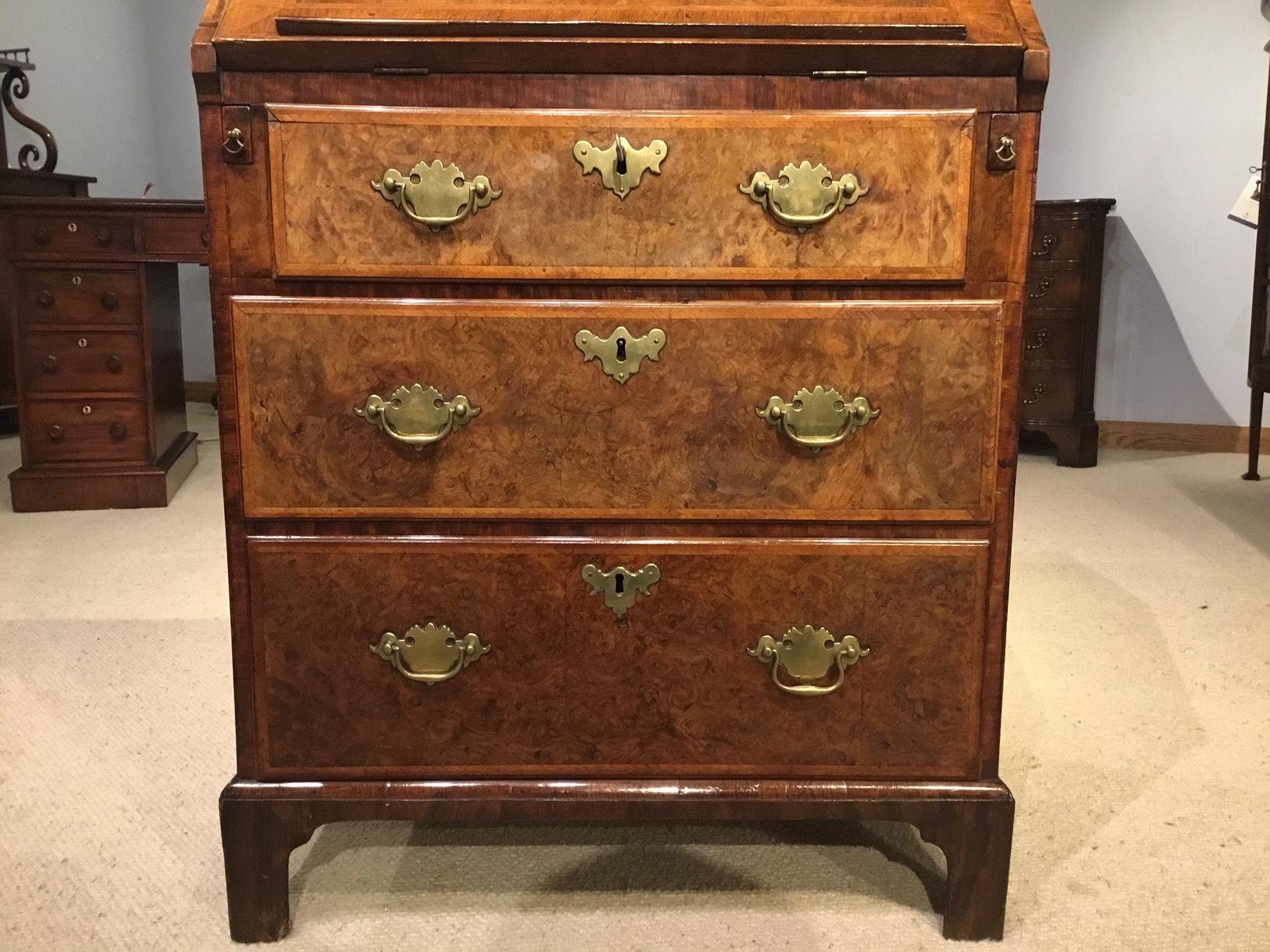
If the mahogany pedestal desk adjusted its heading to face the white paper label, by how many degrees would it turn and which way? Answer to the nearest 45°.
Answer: approximately 90° to its left

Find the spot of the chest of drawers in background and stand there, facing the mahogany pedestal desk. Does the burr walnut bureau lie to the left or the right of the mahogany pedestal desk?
left

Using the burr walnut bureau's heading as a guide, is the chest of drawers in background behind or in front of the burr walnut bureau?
behind

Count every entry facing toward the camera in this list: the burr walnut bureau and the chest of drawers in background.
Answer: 2

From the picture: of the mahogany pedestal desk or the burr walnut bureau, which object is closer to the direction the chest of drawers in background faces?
the burr walnut bureau

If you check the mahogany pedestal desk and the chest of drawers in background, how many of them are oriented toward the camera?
2
